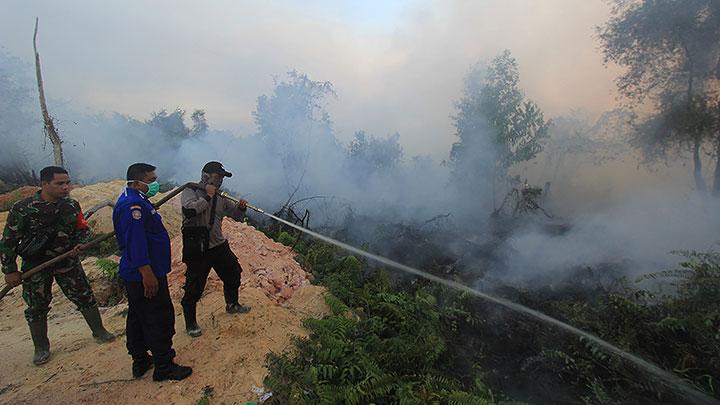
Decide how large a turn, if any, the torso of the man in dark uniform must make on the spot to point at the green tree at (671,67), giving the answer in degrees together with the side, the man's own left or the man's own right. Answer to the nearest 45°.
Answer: approximately 45° to the man's own left

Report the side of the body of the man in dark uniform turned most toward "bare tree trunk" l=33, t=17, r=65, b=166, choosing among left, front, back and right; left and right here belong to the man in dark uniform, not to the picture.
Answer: back

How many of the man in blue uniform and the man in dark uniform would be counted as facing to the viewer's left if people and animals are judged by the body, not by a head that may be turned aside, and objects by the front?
0

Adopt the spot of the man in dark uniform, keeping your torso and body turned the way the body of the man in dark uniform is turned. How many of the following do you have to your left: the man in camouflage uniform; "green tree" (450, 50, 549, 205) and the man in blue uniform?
1

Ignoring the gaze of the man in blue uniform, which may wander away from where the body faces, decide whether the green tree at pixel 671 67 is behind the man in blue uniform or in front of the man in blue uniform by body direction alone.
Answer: in front

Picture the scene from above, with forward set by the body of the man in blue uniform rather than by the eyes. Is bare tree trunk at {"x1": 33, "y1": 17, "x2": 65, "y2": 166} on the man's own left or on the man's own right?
on the man's own left

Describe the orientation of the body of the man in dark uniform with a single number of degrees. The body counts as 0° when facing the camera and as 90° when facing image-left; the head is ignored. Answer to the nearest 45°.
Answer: approximately 315°

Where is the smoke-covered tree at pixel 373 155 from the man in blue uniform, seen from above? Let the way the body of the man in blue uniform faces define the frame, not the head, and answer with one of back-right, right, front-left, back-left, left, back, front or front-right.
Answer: front-left

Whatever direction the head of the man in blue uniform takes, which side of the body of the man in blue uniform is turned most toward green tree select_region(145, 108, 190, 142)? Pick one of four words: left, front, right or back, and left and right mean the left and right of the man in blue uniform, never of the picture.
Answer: left

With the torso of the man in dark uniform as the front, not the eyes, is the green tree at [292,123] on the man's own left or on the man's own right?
on the man's own left

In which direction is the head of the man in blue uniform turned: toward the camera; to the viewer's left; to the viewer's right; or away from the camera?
to the viewer's right

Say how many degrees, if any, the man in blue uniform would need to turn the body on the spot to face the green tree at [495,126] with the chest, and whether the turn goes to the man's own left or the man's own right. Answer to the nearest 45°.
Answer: approximately 45° to the man's own left

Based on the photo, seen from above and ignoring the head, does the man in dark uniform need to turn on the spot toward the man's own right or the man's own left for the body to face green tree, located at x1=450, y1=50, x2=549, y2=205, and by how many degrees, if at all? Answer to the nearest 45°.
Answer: approximately 90° to the man's own left

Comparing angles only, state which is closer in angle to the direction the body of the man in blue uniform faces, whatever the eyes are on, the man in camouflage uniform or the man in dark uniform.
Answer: the man in dark uniform

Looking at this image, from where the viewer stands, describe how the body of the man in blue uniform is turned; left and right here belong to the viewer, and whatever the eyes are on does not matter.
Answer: facing to the right of the viewer
